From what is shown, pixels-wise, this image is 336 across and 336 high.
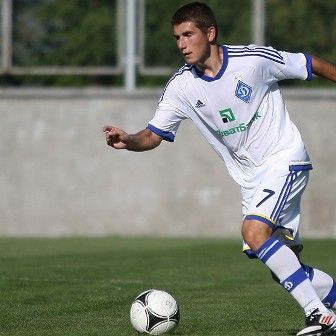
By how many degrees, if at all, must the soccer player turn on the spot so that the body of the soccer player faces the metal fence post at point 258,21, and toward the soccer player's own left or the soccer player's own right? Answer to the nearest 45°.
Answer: approximately 135° to the soccer player's own right

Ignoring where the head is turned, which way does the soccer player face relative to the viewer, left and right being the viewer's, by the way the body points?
facing the viewer and to the left of the viewer

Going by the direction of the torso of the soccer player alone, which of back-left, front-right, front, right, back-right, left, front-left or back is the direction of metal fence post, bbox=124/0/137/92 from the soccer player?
back-right
